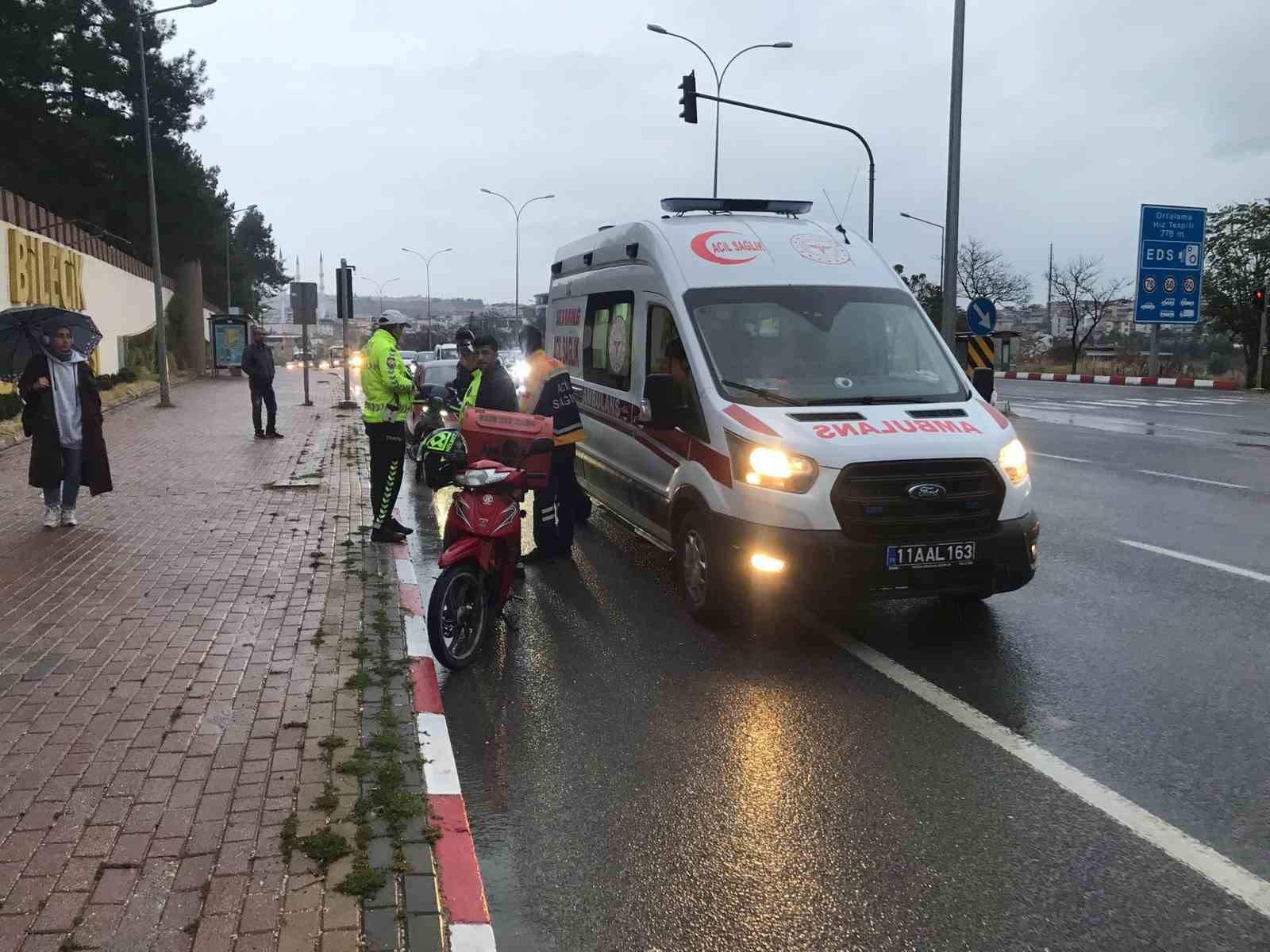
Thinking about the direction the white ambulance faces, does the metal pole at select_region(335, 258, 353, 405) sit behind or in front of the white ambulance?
behind

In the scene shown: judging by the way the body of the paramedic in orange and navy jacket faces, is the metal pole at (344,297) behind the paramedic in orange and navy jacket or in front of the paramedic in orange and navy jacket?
in front

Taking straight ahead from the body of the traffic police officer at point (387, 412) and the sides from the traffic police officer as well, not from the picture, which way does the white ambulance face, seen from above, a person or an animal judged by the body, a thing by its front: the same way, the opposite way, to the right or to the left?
to the right

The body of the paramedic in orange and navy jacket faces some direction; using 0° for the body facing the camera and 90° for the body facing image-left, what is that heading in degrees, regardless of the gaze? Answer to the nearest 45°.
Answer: approximately 135°

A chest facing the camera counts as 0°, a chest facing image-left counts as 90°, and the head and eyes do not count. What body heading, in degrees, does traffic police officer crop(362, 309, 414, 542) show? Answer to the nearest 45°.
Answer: approximately 270°

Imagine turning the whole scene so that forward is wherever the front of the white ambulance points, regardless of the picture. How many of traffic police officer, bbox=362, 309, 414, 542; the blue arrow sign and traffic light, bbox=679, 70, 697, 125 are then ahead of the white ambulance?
0

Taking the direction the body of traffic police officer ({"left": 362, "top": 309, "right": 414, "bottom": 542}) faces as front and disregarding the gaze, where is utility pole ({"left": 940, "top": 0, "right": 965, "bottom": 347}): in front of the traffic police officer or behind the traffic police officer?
in front

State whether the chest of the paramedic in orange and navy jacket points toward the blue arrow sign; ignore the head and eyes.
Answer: no

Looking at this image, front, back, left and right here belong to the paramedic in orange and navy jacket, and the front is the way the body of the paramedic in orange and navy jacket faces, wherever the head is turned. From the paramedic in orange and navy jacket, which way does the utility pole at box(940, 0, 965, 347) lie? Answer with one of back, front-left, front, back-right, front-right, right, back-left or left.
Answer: right

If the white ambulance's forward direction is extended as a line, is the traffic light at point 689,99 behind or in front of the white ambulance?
behind

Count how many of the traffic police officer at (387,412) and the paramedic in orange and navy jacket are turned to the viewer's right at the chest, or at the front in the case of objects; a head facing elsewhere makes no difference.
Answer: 1

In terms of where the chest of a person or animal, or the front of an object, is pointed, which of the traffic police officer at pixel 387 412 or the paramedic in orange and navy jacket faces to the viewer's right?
the traffic police officer
